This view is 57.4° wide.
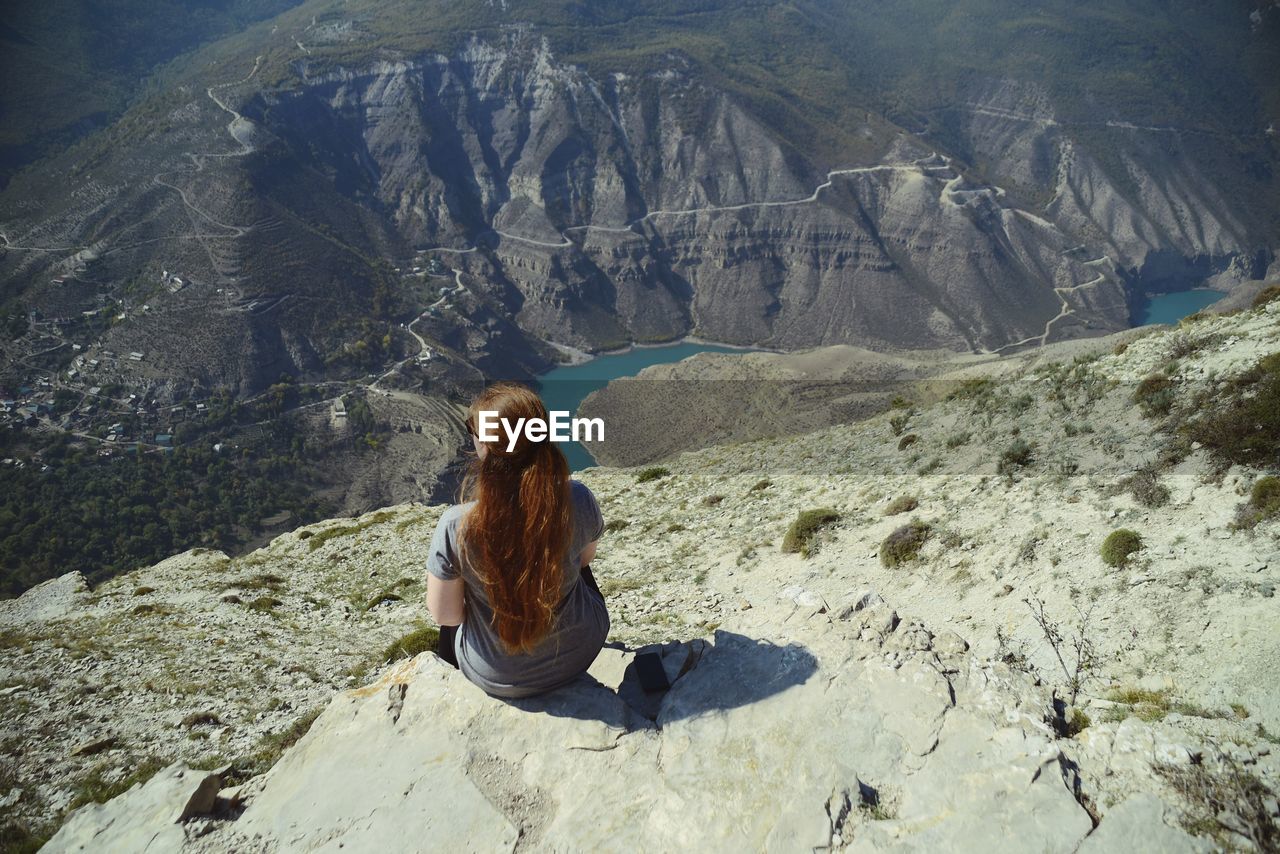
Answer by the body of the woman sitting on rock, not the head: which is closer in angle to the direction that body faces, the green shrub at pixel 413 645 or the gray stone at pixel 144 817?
the green shrub

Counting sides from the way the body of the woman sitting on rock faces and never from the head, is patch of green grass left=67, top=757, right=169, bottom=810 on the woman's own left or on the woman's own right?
on the woman's own left

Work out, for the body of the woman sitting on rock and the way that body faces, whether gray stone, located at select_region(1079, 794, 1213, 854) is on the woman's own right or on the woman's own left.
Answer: on the woman's own right

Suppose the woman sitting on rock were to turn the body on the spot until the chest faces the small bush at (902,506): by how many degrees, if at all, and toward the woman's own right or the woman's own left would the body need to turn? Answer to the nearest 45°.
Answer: approximately 45° to the woman's own right

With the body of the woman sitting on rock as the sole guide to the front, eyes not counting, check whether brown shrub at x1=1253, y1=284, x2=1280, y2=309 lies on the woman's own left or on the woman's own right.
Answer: on the woman's own right

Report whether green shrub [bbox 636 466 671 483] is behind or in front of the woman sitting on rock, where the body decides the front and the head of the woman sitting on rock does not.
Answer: in front

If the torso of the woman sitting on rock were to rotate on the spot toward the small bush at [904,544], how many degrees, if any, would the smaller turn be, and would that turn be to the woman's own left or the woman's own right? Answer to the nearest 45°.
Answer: approximately 45° to the woman's own right

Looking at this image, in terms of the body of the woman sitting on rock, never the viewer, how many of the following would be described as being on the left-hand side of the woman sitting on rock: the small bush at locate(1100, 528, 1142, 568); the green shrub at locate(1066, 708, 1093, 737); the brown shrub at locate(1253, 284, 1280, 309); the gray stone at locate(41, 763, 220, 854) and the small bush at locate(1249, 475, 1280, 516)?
1

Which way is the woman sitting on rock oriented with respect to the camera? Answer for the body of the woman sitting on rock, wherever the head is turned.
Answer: away from the camera
